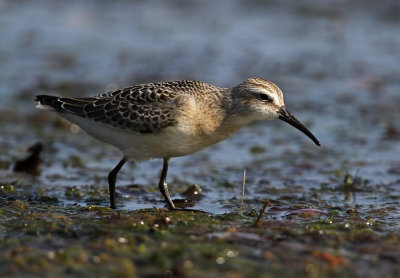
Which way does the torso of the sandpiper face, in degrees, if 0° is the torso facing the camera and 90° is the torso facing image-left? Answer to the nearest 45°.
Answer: approximately 270°
